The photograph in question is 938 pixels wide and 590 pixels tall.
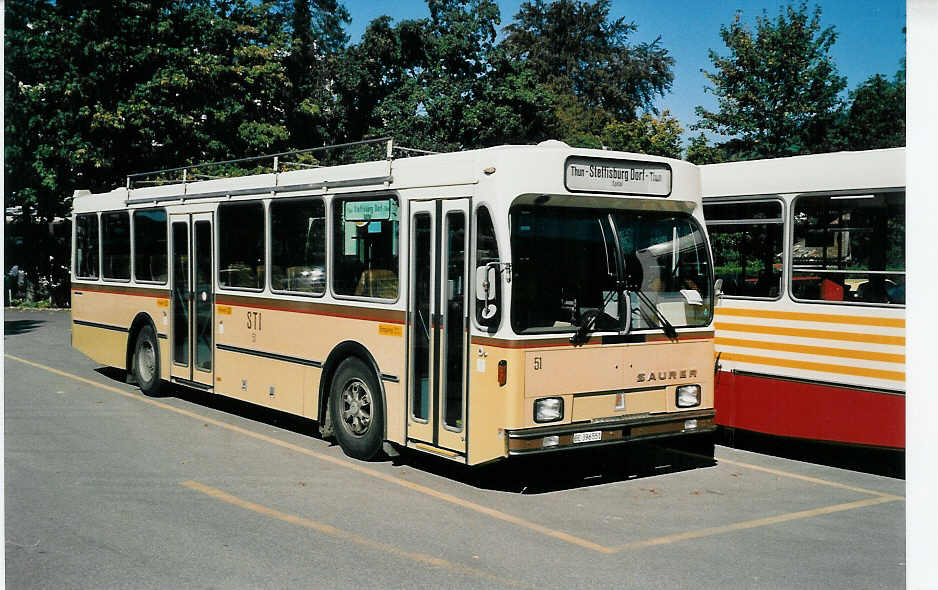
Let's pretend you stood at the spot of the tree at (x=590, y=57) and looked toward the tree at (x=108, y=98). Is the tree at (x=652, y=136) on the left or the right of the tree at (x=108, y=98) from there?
left

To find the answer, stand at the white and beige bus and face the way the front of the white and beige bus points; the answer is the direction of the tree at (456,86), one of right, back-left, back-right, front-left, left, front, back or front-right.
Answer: back-left

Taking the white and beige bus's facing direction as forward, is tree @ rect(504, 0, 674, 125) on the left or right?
on its left

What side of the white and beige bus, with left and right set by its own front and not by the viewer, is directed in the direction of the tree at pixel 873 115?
left

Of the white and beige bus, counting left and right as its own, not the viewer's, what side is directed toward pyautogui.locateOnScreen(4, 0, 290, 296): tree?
back

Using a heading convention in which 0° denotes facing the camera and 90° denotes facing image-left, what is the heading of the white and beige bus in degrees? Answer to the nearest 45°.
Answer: approximately 315°

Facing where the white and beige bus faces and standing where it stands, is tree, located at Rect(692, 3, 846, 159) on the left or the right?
on its left

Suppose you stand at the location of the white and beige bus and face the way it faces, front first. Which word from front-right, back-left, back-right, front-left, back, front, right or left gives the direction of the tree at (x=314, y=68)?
back-left
